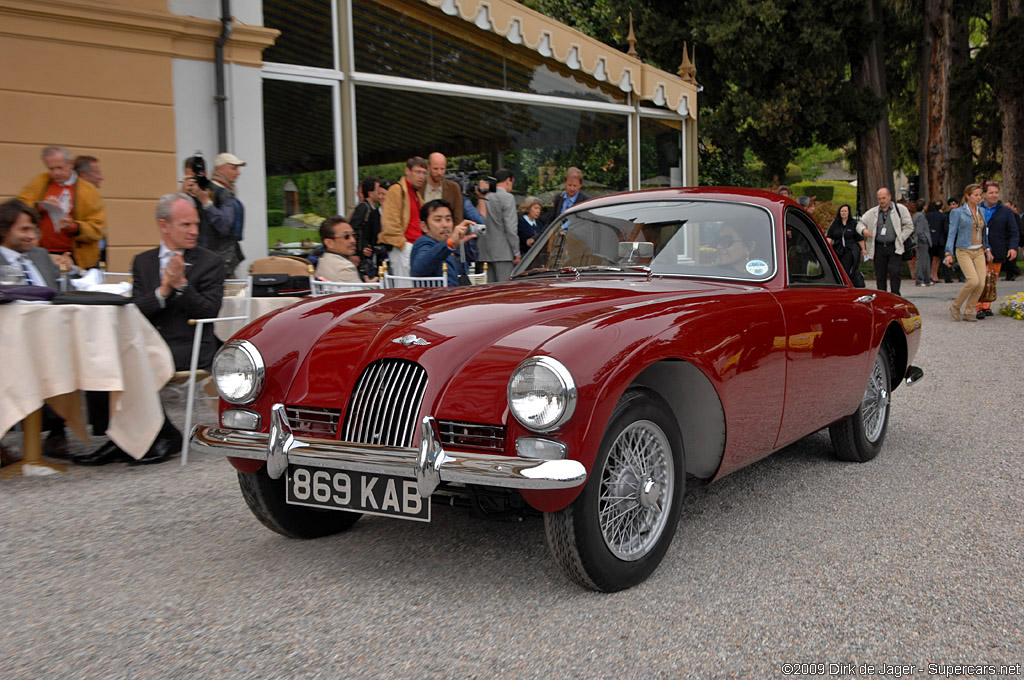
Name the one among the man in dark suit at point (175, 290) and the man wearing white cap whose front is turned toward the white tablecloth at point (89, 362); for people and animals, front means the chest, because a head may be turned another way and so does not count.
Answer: the man in dark suit

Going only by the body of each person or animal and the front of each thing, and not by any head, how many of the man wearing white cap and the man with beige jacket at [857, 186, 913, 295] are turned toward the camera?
1

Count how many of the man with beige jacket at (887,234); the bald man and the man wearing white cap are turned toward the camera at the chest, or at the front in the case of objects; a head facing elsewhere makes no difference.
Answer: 2

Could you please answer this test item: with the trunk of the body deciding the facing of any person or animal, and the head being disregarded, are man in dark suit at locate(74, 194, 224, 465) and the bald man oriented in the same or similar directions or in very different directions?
same or similar directions

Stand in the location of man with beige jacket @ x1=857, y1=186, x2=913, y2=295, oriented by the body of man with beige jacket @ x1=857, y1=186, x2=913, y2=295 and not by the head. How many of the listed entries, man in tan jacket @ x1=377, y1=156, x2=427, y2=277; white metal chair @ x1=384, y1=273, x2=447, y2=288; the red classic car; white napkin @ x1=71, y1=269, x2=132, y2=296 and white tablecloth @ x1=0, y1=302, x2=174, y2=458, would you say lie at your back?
0

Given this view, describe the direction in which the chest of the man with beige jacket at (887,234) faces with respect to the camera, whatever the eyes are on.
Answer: toward the camera

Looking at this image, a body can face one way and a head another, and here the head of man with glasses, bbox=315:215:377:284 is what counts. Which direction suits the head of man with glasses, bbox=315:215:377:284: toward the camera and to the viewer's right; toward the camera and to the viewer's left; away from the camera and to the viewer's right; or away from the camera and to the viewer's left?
toward the camera and to the viewer's right

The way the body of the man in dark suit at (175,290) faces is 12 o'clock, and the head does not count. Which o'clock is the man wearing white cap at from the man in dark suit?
The man wearing white cap is roughly at 5 o'clock from the man in dark suit.

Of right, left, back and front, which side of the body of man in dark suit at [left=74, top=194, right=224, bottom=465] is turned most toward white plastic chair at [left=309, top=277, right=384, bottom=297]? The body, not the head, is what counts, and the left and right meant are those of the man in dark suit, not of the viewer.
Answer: back

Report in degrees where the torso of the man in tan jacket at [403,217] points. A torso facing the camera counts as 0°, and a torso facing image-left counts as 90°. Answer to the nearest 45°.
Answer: approximately 315°

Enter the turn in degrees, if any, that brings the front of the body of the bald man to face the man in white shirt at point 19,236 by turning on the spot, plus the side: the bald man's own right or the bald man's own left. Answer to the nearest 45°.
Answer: approximately 45° to the bald man's own right

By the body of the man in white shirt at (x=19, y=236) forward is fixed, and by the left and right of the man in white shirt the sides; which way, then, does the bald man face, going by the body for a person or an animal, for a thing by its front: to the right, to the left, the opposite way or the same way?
to the right

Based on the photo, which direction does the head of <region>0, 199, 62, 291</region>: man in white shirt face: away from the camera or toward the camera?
toward the camera

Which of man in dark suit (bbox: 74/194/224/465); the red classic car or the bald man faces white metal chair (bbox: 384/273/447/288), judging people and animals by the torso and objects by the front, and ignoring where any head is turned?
the bald man

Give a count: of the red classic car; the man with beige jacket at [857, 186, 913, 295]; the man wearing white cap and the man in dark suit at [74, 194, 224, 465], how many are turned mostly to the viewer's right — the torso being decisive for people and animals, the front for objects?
1

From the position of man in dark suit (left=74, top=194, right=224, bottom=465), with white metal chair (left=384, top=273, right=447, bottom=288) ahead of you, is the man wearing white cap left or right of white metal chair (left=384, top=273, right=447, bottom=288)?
left
